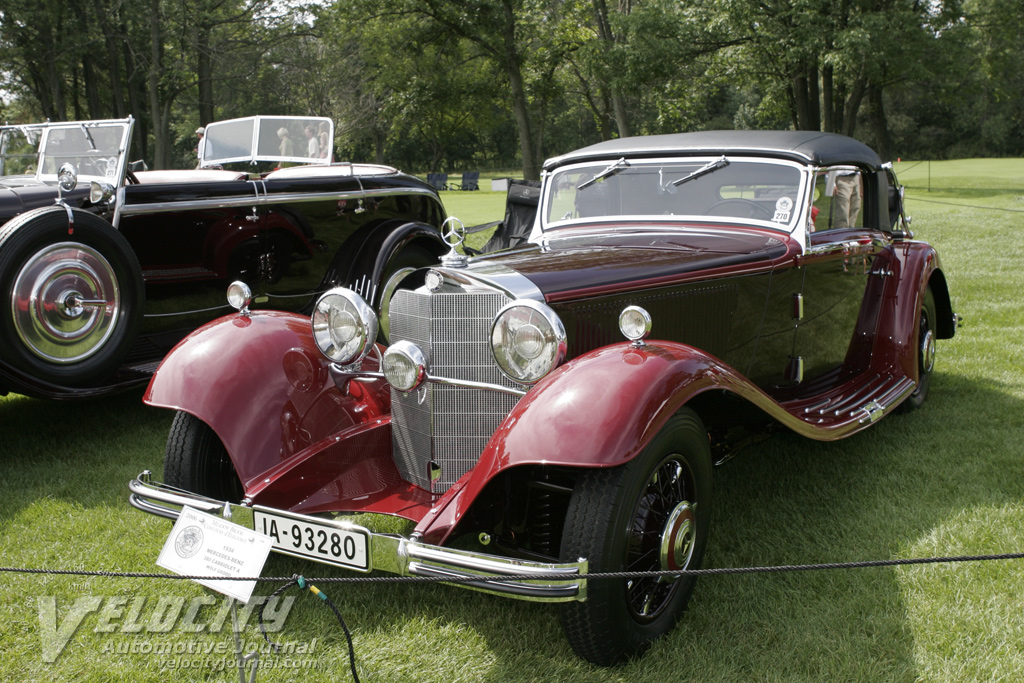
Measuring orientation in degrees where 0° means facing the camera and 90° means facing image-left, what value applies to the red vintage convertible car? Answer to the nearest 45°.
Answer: approximately 45°

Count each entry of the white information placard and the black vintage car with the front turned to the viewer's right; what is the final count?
0

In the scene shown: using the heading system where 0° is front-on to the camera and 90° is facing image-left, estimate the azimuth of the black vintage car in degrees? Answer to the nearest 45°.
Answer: approximately 45°

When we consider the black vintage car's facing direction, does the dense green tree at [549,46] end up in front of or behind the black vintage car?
behind

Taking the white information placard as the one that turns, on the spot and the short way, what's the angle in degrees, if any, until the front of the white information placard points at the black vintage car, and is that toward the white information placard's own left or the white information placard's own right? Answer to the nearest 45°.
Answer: approximately 180°

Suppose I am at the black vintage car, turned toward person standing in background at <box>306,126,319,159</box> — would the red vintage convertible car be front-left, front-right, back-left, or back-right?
back-right

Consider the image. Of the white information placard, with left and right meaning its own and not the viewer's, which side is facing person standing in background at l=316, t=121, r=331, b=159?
back

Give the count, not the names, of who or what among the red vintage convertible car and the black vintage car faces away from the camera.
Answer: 0

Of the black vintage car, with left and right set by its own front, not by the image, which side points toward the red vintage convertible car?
left

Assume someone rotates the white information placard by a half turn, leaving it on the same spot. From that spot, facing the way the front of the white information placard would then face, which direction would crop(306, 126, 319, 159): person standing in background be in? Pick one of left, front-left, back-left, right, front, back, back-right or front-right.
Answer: front
